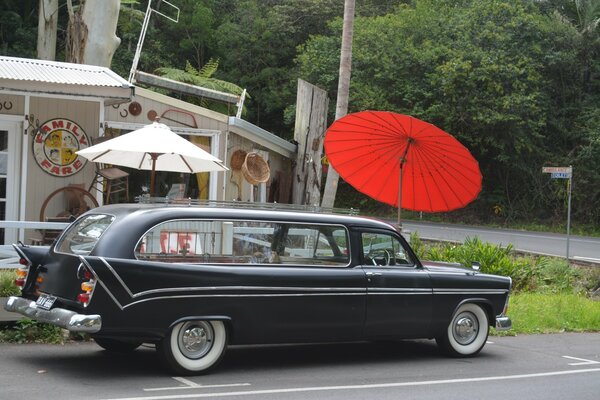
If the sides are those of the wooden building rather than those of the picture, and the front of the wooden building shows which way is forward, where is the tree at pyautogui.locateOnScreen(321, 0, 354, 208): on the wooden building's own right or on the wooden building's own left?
on the wooden building's own left

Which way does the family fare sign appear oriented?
toward the camera

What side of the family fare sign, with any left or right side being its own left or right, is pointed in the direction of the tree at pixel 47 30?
back

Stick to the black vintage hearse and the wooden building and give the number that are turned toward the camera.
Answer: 1

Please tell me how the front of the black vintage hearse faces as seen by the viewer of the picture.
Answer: facing away from the viewer and to the right of the viewer

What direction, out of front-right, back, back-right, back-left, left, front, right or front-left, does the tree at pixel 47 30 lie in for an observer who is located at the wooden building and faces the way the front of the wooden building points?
back

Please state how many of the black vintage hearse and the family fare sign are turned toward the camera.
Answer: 1

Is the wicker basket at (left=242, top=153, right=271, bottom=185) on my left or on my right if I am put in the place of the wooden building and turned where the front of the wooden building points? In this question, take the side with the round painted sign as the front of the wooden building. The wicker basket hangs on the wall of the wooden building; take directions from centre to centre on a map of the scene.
on my left

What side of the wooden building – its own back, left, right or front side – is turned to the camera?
front
